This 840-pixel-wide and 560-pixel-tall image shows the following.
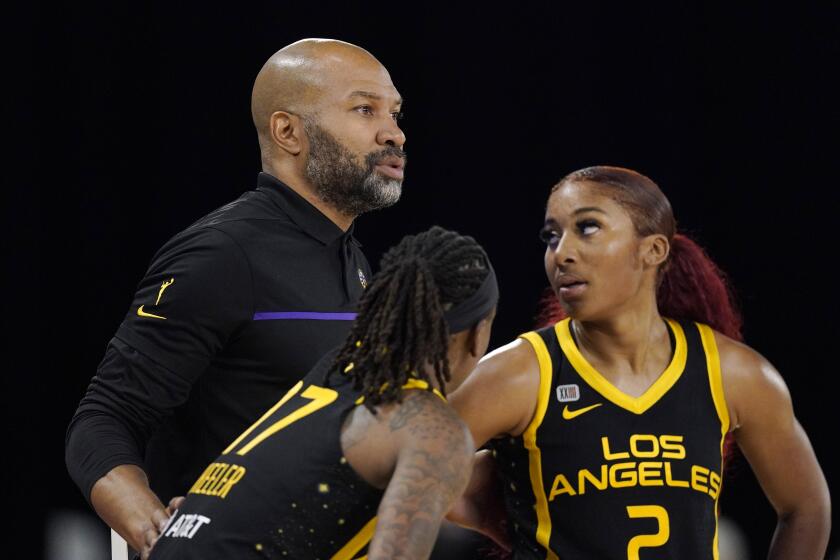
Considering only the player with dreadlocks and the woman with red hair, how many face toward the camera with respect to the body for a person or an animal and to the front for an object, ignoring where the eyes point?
1

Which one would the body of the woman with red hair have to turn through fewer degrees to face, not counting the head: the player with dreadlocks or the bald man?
the player with dreadlocks

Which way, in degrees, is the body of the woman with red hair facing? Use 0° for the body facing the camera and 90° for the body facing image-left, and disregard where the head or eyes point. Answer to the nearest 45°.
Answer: approximately 0°

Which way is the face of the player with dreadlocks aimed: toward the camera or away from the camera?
away from the camera

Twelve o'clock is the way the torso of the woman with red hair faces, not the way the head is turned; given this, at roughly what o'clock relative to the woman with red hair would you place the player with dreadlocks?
The player with dreadlocks is roughly at 1 o'clock from the woman with red hair.

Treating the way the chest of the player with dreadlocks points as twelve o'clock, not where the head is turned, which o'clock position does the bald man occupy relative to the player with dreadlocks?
The bald man is roughly at 10 o'clock from the player with dreadlocks.

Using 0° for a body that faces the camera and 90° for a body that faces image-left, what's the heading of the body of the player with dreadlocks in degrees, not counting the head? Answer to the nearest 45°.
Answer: approximately 225°

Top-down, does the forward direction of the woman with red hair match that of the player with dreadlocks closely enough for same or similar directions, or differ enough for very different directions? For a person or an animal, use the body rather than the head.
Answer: very different directions

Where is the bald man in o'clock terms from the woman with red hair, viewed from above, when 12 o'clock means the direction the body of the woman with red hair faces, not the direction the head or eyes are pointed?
The bald man is roughly at 3 o'clock from the woman with red hair.

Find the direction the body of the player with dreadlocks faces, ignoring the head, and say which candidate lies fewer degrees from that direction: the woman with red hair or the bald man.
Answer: the woman with red hair
